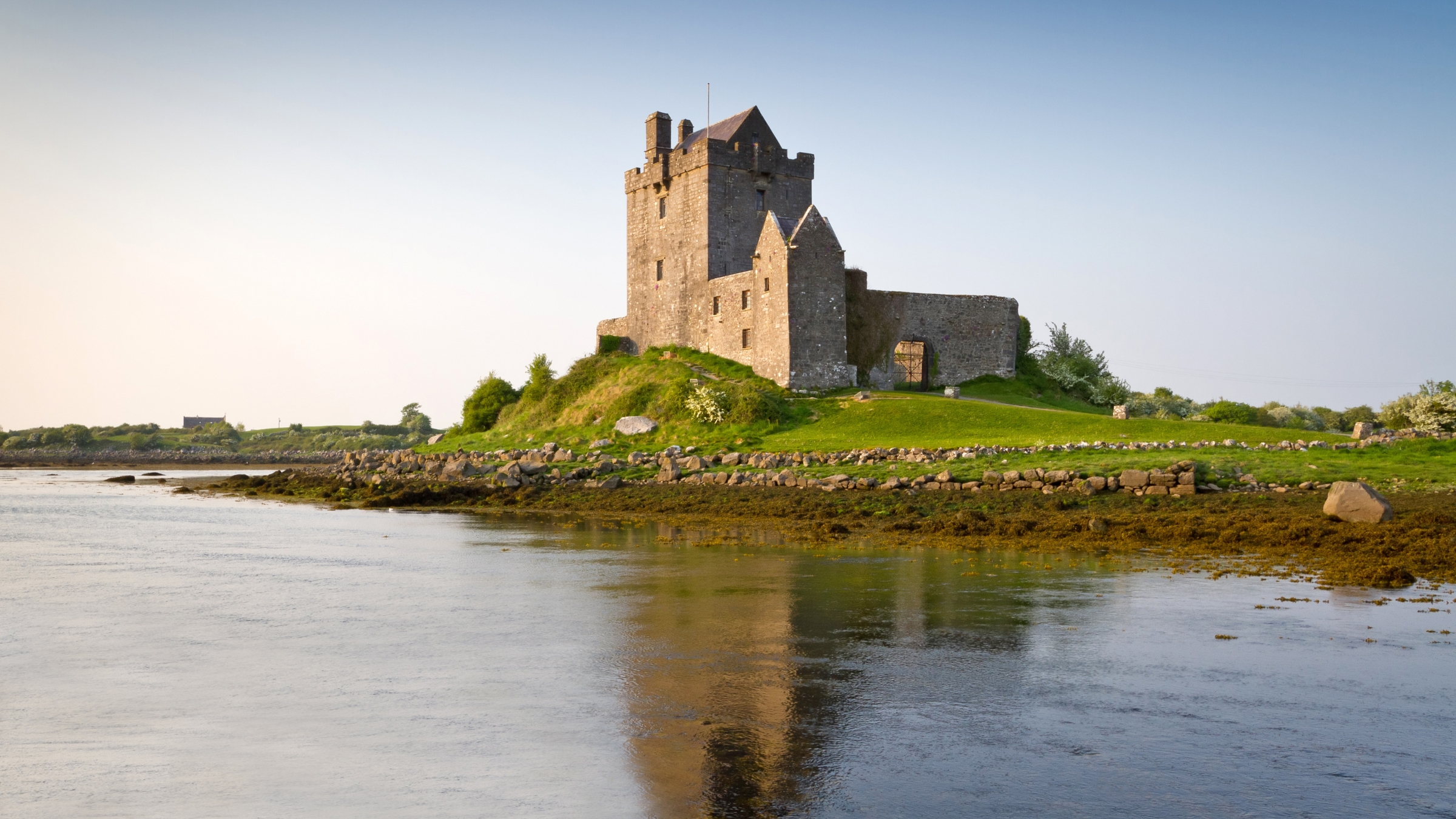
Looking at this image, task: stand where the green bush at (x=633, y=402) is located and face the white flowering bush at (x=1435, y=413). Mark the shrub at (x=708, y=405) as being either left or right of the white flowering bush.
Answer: right
